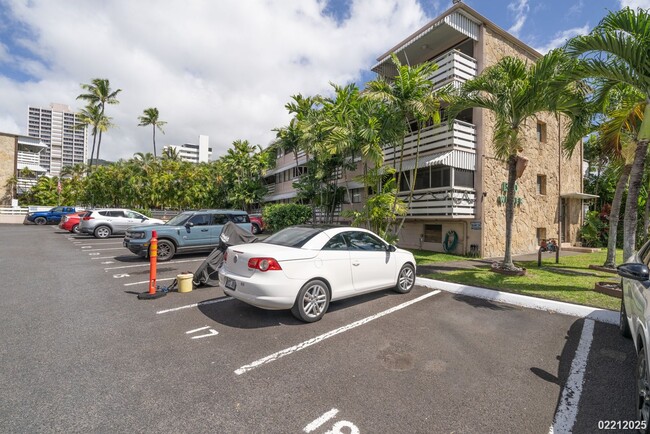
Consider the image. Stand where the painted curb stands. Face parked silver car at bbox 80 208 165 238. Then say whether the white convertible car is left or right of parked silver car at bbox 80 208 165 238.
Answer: left

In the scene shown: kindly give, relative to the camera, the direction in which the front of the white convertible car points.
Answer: facing away from the viewer and to the right of the viewer

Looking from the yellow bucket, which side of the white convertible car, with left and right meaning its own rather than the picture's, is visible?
left

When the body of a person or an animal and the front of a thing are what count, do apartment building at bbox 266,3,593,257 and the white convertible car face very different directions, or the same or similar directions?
very different directions

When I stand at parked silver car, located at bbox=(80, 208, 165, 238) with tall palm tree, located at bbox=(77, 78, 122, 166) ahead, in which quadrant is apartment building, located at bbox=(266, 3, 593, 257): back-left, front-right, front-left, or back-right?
back-right

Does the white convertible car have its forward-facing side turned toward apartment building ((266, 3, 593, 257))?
yes

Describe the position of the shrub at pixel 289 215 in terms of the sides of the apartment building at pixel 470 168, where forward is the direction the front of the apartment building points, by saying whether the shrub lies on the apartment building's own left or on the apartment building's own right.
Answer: on the apartment building's own right

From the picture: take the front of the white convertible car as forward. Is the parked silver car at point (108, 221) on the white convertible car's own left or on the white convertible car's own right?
on the white convertible car's own left
